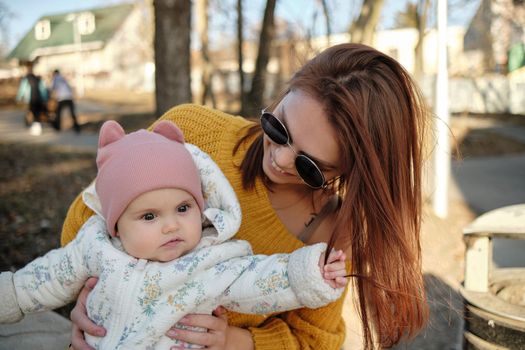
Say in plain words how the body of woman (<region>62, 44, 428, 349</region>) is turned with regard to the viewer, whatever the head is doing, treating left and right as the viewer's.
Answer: facing the viewer and to the left of the viewer

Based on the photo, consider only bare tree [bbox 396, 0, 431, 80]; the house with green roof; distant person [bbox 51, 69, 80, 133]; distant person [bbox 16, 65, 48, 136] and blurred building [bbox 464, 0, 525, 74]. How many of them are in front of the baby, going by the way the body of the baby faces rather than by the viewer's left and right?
0

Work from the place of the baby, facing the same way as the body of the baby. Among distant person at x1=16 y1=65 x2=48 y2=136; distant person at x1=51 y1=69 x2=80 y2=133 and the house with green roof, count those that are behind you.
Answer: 3

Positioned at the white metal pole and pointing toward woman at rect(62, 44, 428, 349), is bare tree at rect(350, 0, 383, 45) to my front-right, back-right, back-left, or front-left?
back-right

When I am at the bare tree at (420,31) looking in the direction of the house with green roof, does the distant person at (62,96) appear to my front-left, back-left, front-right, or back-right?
front-left

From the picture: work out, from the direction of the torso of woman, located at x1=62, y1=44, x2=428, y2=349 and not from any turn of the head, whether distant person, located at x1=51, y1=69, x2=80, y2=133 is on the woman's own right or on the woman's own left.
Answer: on the woman's own right

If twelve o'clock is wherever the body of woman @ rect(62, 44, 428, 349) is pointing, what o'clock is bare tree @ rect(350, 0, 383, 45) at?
The bare tree is roughly at 5 o'clock from the woman.

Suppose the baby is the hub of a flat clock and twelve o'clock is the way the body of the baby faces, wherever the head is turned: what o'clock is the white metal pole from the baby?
The white metal pole is roughly at 7 o'clock from the baby.

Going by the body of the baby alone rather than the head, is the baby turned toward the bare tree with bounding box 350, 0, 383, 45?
no

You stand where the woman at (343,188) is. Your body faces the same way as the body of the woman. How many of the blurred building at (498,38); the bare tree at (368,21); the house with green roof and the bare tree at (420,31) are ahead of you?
0

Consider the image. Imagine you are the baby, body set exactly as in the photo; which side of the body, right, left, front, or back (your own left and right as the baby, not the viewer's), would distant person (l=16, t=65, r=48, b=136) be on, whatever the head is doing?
back

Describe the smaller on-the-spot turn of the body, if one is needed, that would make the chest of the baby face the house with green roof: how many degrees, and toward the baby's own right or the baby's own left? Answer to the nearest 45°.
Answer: approximately 180°

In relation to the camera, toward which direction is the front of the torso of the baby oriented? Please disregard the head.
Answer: toward the camera

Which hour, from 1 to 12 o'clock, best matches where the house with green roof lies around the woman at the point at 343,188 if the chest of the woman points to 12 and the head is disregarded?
The house with green roof is roughly at 4 o'clock from the woman.
